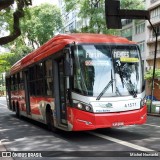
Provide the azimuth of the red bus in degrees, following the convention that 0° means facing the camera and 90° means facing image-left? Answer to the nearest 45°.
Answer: approximately 315°

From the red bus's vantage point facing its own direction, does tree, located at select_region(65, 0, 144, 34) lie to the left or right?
on its left
